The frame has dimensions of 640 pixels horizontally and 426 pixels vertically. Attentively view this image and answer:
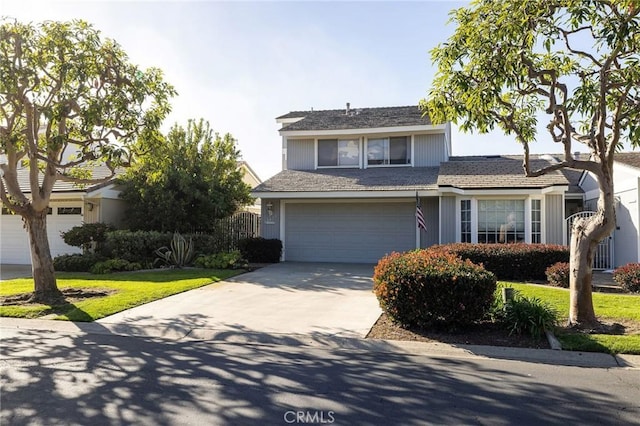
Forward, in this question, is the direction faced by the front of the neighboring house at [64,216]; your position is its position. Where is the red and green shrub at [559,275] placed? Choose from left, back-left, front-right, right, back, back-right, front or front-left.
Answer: front-left

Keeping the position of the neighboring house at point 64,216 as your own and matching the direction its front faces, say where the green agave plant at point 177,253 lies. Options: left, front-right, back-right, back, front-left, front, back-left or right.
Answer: front-left

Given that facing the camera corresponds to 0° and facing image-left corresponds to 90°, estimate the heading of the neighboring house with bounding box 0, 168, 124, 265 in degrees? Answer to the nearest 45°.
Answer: approximately 0°

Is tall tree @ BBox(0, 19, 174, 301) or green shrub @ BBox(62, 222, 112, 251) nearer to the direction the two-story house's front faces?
the tall tree

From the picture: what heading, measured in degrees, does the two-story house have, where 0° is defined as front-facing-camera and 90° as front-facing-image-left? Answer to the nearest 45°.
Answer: approximately 0°

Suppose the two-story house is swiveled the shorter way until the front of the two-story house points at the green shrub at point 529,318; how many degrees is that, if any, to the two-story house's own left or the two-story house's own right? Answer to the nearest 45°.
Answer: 0° — it already faces it

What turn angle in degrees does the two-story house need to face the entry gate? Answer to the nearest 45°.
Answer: approximately 90° to its left

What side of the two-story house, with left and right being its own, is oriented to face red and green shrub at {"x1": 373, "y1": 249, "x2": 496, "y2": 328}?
front

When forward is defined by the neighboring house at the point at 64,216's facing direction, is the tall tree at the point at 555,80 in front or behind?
in front

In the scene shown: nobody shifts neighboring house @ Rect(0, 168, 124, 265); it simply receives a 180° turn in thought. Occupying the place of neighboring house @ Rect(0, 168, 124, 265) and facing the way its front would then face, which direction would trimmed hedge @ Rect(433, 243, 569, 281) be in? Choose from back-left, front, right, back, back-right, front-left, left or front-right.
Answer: back-right

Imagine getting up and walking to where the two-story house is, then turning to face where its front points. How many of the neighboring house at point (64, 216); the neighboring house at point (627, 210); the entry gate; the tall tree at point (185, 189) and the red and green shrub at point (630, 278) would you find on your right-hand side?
2

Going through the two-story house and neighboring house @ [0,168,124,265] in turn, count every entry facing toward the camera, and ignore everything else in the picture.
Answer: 2

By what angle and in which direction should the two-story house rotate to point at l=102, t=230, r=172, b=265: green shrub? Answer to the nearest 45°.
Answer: approximately 45° to its right
